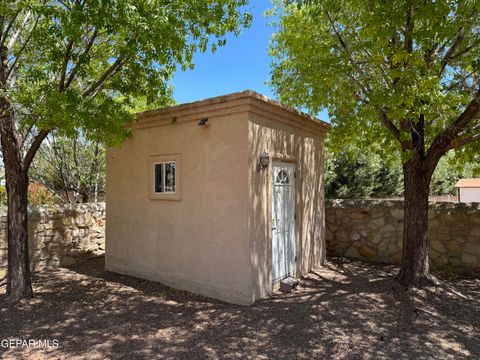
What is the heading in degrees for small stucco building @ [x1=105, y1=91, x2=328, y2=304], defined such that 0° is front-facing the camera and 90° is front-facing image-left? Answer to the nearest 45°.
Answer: approximately 315°

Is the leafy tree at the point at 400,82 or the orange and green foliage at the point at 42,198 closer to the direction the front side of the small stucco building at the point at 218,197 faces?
the leafy tree

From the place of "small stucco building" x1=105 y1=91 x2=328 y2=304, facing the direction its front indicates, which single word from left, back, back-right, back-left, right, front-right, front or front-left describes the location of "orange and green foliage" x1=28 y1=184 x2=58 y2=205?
back

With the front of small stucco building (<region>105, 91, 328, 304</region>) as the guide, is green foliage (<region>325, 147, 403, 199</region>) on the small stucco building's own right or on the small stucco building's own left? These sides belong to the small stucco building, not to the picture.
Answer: on the small stucco building's own left

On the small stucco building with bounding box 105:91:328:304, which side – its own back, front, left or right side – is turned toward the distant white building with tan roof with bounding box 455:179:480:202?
left

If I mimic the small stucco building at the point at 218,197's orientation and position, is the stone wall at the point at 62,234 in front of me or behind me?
behind

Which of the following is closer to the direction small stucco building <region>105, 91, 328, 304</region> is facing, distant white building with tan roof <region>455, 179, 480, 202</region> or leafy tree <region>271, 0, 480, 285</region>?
the leafy tree

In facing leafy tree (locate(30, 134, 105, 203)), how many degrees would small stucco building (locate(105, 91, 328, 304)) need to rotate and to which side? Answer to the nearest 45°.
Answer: approximately 180°
